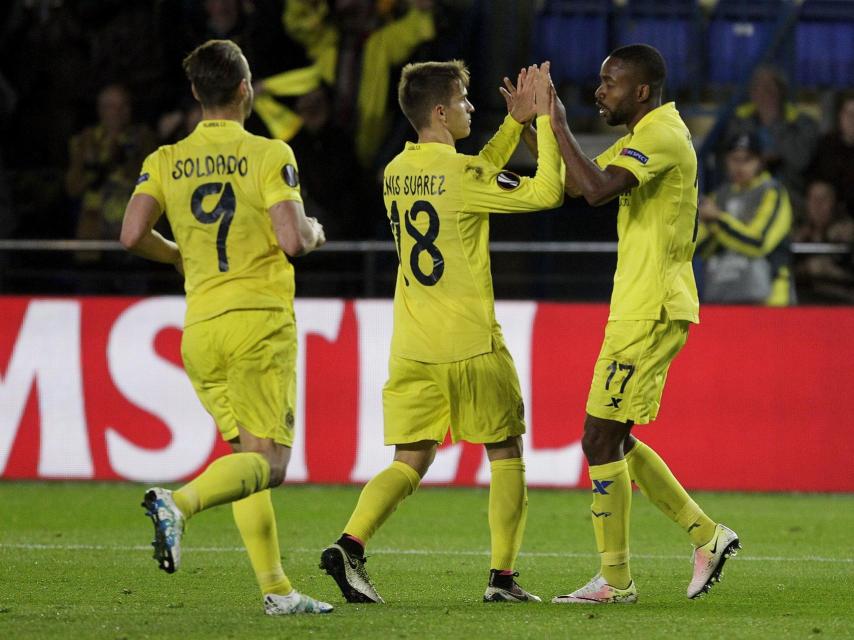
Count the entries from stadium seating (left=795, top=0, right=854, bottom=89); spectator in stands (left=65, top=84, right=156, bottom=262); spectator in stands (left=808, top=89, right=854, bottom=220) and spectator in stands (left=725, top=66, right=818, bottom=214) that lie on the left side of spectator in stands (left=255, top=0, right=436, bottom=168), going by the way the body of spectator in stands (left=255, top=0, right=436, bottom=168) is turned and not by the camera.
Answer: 3

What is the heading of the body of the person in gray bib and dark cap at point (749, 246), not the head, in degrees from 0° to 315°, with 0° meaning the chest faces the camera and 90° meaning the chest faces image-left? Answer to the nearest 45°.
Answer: approximately 45°

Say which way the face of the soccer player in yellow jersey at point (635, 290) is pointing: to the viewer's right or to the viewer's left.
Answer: to the viewer's left

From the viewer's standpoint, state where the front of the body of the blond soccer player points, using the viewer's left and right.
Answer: facing away from the viewer and to the right of the viewer

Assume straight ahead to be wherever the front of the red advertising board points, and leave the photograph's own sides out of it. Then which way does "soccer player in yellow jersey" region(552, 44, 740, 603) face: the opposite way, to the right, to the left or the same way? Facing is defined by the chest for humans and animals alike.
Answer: to the right

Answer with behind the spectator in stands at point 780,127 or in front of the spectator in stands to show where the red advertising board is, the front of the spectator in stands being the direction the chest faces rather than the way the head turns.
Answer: in front

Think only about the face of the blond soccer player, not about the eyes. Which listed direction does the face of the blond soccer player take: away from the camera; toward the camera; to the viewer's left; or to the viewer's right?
to the viewer's right

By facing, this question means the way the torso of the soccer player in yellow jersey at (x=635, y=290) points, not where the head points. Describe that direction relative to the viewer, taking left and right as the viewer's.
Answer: facing to the left of the viewer

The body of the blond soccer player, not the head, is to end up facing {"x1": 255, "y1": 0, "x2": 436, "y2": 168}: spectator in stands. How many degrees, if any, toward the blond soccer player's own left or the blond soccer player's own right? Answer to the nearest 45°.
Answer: approximately 45° to the blond soccer player's own left

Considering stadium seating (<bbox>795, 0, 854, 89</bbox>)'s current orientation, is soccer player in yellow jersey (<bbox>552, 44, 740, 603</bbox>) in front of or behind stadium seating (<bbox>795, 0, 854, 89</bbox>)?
in front

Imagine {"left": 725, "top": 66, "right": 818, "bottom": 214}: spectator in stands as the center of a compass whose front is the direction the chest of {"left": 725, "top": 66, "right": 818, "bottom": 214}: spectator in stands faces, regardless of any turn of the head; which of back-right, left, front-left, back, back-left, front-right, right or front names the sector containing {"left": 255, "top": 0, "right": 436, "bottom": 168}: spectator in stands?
right
